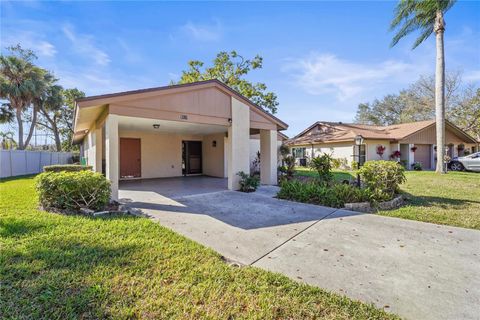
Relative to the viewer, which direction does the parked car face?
to the viewer's left

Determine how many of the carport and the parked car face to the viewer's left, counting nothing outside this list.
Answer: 1

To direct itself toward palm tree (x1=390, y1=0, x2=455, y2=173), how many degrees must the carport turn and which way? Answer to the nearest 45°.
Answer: approximately 45° to its left

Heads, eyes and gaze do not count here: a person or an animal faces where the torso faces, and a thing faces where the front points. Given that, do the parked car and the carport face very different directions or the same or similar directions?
very different directions

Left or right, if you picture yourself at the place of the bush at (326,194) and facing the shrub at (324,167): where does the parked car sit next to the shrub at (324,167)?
right

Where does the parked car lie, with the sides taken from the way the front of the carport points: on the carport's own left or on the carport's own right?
on the carport's own left

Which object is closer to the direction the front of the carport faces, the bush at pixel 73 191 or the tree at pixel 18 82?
the bush
